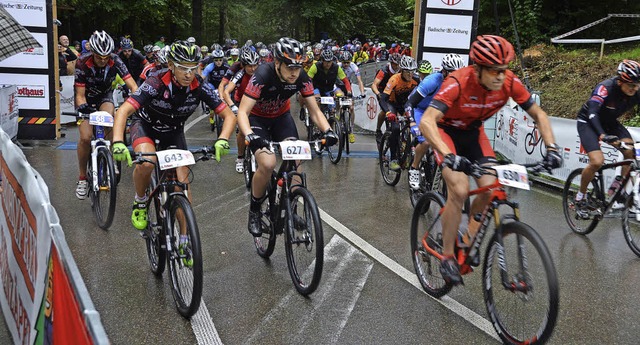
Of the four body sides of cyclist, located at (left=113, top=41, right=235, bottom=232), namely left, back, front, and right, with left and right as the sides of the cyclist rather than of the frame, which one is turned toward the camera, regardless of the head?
front

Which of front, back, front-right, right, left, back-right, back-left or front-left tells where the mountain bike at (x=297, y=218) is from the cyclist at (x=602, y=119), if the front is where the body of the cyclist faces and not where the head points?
right

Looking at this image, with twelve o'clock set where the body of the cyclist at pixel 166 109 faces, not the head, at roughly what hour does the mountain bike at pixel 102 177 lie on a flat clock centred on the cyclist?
The mountain bike is roughly at 5 o'clock from the cyclist.

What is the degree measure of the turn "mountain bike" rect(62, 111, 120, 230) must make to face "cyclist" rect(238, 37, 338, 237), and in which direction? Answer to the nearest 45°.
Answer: approximately 45° to its left

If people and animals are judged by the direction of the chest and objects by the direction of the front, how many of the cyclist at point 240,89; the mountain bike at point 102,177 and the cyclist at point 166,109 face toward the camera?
3

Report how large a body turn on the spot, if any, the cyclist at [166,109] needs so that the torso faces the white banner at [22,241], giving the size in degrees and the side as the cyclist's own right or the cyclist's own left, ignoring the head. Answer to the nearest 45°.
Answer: approximately 45° to the cyclist's own right

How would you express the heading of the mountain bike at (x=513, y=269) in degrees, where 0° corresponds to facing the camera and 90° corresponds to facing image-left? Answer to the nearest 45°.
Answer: approximately 315°

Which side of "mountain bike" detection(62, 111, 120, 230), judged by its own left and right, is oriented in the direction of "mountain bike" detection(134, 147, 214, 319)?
front

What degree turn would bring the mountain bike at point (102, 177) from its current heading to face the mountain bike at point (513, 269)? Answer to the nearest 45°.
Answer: approximately 45° to its left
